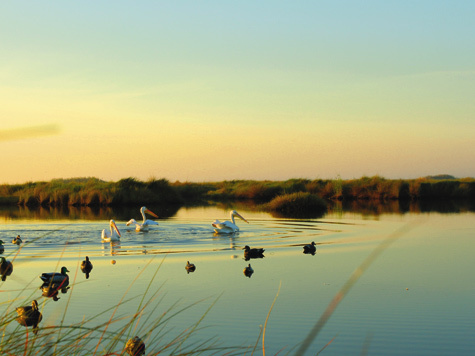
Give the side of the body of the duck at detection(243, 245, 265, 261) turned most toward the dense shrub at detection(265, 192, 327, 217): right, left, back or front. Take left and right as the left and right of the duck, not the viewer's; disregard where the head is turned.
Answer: right

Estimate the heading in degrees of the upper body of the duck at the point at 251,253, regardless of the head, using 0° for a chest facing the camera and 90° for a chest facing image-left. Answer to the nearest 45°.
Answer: approximately 90°

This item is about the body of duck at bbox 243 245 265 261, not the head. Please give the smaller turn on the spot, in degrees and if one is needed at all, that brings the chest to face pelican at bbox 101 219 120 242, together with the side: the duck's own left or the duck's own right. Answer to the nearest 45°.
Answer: approximately 45° to the duck's own right

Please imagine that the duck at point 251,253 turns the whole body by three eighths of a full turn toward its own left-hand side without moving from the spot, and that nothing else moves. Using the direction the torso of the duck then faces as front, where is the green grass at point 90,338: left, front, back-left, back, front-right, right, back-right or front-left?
front-right
